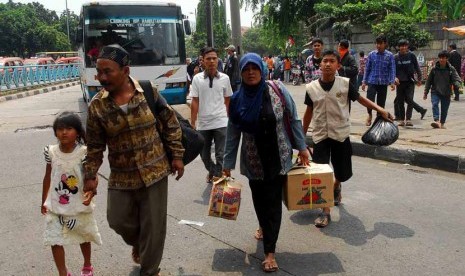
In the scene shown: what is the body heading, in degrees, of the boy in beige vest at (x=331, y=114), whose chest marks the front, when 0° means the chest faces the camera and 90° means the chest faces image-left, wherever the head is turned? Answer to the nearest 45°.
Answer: approximately 0°

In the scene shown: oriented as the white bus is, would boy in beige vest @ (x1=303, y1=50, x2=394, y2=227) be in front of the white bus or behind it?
in front

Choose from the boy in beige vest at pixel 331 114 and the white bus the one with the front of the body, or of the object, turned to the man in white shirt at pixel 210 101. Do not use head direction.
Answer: the white bus

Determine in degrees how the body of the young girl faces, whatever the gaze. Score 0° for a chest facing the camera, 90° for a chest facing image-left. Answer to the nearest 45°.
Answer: approximately 0°

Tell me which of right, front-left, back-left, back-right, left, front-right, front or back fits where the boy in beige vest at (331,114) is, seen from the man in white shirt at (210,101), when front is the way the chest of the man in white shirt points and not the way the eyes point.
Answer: front-left

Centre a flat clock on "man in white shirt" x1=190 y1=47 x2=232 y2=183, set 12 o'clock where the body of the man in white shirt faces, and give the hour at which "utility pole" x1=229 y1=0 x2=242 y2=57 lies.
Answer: The utility pole is roughly at 6 o'clock from the man in white shirt.

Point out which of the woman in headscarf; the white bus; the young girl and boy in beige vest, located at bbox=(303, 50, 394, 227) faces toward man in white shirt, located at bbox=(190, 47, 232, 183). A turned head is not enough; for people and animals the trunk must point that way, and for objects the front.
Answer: the white bus

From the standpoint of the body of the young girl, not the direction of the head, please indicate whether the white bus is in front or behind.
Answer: behind
